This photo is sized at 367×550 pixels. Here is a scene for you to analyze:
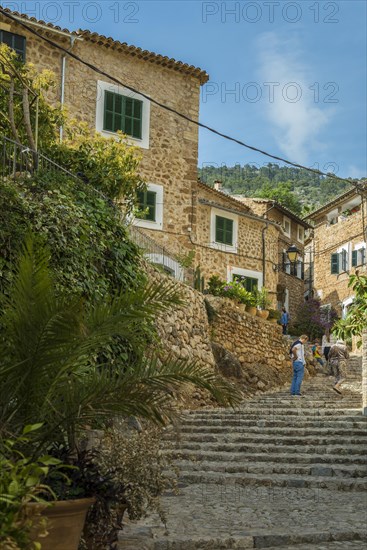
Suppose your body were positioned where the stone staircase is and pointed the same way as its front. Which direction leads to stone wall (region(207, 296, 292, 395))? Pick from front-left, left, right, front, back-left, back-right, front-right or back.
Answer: back

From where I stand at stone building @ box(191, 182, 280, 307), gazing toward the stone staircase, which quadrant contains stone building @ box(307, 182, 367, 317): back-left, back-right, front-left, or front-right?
back-left

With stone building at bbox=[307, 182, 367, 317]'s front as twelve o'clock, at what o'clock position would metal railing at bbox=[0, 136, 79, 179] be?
The metal railing is roughly at 11 o'clock from the stone building.

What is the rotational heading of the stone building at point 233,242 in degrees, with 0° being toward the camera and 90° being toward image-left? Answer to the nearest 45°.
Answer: approximately 315°
